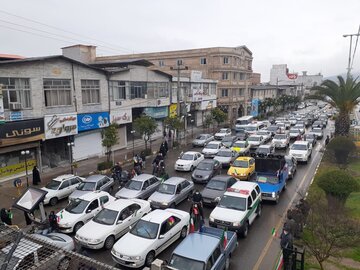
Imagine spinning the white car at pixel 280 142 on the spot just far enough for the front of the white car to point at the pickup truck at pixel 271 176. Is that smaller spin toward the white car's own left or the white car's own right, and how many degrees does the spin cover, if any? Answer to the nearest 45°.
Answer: approximately 45° to the white car's own left

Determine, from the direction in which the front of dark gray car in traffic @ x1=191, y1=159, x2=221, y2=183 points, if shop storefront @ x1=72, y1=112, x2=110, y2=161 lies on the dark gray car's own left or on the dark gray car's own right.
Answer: on the dark gray car's own right

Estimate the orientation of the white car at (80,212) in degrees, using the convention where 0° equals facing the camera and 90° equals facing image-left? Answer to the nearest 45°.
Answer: approximately 45°

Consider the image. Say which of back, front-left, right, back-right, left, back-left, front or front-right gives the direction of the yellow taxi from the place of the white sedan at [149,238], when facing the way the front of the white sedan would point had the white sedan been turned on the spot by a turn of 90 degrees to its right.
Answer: right

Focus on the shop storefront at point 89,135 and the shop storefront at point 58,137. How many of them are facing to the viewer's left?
0

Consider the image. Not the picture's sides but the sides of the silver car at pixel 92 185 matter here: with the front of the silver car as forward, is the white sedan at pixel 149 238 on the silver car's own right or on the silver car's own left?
on the silver car's own left

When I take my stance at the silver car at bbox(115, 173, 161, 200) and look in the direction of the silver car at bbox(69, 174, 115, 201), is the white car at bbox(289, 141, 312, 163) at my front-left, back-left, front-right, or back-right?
back-right

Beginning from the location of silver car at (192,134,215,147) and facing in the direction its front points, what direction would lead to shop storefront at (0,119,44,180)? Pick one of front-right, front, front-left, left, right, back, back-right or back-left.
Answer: front

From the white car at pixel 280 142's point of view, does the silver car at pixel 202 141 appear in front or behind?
in front

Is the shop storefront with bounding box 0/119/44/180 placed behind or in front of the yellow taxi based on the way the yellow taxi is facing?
in front

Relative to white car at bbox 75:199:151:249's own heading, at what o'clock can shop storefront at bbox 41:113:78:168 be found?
The shop storefront is roughly at 4 o'clock from the white car.

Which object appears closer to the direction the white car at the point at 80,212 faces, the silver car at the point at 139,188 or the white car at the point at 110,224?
the white car

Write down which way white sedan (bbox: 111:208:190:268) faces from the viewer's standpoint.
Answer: facing the viewer and to the left of the viewer

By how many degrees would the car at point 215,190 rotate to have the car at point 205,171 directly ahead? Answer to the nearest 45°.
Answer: approximately 135° to its right

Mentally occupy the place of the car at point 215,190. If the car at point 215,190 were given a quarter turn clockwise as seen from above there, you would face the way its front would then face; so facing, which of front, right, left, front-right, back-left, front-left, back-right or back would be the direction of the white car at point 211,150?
front-right

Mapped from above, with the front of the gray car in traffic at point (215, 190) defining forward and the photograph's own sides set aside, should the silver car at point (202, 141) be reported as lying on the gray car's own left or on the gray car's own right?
on the gray car's own right

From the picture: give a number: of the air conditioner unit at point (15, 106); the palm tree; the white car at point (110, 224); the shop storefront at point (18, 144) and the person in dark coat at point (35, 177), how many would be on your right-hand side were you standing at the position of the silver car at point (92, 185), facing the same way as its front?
3

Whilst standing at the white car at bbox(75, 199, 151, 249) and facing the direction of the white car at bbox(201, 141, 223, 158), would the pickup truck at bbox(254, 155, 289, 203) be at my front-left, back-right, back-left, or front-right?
front-right

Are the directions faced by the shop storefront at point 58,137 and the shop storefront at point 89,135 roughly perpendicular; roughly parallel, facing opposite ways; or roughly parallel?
roughly parallel
